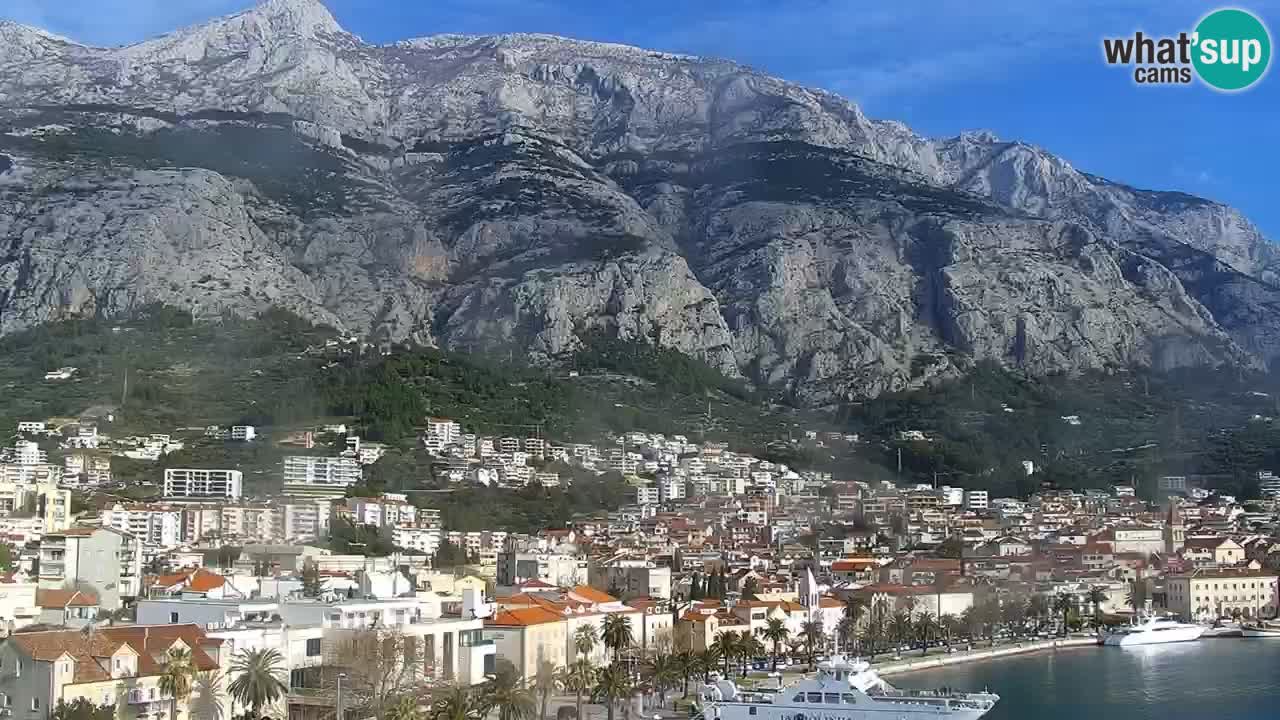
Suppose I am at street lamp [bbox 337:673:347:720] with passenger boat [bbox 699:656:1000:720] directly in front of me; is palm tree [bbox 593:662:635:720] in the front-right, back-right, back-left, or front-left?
front-left

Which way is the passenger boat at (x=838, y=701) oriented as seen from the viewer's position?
to the viewer's right

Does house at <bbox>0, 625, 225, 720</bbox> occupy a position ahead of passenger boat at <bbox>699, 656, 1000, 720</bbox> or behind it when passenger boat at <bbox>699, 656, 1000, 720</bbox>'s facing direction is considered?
behind

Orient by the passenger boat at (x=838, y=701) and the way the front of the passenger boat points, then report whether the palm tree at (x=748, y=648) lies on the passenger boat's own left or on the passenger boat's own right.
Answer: on the passenger boat's own left

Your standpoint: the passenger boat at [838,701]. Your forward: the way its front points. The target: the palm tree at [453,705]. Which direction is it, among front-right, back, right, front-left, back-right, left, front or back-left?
back-right

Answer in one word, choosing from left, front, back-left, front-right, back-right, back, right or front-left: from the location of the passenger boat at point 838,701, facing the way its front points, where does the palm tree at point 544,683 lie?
back

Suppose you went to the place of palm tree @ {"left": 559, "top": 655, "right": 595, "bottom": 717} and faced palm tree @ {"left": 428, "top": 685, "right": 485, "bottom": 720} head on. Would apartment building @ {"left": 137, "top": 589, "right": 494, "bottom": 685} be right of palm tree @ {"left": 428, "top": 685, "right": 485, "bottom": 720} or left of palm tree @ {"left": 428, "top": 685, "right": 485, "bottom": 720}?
right

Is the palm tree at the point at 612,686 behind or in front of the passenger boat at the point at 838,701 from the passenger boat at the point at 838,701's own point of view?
behind

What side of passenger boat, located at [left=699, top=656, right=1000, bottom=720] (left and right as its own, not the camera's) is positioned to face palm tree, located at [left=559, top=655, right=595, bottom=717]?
back

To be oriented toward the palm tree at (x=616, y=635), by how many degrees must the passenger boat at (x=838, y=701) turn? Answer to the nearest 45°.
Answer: approximately 135° to its left

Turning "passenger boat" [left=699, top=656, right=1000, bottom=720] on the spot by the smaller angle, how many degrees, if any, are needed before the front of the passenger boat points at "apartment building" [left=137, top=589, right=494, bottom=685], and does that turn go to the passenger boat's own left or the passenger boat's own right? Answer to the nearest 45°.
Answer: approximately 180°

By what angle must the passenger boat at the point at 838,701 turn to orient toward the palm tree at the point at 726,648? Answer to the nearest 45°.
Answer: approximately 90° to its left

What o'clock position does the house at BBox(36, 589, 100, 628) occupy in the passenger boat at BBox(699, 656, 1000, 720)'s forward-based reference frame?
The house is roughly at 6 o'clock from the passenger boat.
